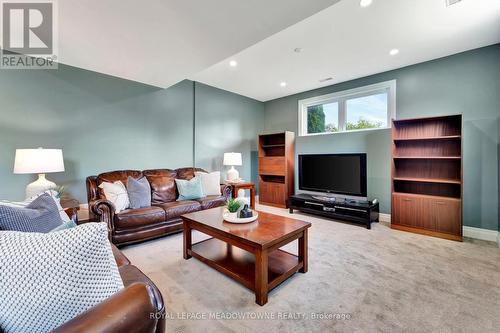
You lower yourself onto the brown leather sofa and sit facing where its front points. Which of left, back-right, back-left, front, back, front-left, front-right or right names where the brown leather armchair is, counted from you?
front-right

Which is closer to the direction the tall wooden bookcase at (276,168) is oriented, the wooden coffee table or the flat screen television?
the wooden coffee table

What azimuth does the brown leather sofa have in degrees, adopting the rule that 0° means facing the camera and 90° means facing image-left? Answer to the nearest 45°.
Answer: approximately 315°

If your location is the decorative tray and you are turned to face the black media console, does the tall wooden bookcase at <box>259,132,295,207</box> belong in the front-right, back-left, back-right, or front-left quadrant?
front-left

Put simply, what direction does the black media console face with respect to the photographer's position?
facing the viewer and to the left of the viewer

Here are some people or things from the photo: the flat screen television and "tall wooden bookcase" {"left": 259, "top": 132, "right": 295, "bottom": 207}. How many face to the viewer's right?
0

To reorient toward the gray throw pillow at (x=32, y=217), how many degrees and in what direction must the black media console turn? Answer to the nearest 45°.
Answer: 0° — it already faces it

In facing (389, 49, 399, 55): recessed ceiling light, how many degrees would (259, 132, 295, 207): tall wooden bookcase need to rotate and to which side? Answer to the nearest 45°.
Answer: approximately 90° to its left

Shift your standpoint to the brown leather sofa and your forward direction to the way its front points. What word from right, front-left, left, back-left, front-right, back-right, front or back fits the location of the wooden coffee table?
front

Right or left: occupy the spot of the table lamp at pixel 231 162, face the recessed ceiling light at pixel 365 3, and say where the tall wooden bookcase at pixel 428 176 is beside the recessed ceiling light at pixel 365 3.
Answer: left

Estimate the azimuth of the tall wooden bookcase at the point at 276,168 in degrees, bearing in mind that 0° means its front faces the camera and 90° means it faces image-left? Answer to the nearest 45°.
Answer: approximately 45°
